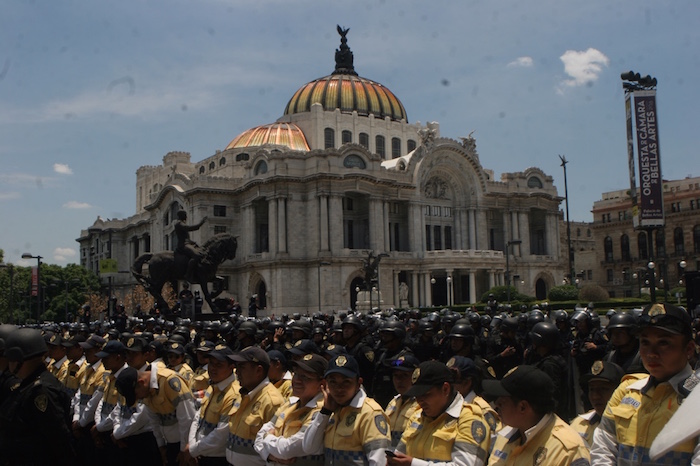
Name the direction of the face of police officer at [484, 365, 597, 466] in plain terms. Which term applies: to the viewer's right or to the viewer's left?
to the viewer's left

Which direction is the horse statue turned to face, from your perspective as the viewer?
facing to the right of the viewer

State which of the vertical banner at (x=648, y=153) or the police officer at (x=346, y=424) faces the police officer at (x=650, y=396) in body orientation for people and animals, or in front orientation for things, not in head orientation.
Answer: the vertical banner

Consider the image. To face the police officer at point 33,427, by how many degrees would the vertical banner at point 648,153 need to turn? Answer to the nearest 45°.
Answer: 0° — it already faces them

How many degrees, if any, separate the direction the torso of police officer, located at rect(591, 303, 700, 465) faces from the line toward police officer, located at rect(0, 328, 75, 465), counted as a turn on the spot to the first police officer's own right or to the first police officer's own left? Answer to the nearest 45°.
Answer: approximately 45° to the first police officer's own right

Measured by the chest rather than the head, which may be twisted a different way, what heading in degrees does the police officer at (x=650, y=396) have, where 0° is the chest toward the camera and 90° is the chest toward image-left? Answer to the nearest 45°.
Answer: approximately 45°

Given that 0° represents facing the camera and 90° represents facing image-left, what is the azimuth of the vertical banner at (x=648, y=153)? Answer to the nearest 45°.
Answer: approximately 0°

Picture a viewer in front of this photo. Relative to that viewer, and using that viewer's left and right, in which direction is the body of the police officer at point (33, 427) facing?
facing to the left of the viewer
